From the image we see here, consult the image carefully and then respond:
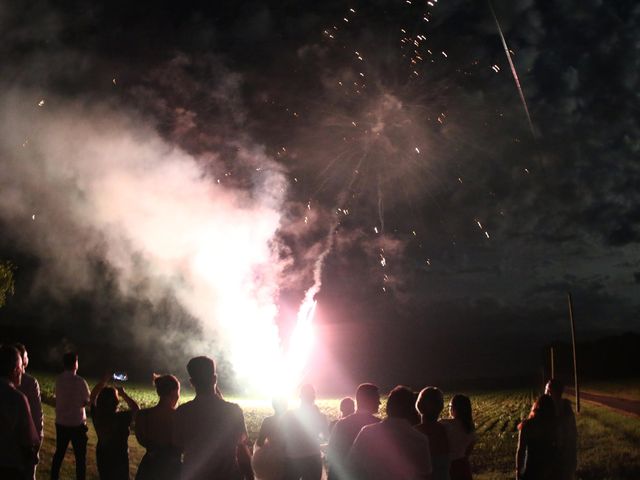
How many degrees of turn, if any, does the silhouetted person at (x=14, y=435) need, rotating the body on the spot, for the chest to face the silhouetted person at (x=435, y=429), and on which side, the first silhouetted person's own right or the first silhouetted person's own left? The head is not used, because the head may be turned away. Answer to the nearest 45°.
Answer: approximately 45° to the first silhouetted person's own right

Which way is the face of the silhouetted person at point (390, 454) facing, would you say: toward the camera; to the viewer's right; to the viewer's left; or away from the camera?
away from the camera

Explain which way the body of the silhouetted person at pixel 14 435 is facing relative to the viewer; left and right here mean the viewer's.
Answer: facing away from the viewer and to the right of the viewer

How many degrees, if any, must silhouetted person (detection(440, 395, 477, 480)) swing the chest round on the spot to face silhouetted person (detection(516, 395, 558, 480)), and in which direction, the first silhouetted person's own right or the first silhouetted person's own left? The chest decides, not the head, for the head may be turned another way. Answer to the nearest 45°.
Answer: approximately 90° to the first silhouetted person's own right

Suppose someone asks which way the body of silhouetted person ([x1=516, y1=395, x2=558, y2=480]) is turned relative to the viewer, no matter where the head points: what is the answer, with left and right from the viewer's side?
facing away from the viewer and to the left of the viewer

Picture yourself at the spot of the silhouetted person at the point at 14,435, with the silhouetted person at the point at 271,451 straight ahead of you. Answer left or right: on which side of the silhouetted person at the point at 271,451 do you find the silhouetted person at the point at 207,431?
right

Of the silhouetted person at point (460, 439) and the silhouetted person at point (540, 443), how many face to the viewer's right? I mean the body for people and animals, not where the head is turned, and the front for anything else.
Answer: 0

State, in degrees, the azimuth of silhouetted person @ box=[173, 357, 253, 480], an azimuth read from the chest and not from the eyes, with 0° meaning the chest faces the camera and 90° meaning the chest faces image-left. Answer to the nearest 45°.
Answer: approximately 180°

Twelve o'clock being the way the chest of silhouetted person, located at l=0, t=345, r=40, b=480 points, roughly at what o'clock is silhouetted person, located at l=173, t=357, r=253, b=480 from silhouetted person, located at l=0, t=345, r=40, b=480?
silhouetted person, located at l=173, t=357, r=253, b=480 is roughly at 2 o'clock from silhouetted person, located at l=0, t=345, r=40, b=480.

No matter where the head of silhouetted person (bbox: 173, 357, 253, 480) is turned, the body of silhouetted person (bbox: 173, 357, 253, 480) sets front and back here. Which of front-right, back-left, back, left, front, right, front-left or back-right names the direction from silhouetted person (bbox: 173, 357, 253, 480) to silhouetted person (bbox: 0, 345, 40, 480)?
left

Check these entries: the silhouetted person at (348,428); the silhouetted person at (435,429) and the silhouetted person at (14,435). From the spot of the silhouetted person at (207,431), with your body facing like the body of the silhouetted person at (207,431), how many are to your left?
1

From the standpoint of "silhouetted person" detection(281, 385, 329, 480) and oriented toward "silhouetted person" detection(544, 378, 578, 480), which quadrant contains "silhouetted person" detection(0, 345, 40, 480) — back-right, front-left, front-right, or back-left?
back-right

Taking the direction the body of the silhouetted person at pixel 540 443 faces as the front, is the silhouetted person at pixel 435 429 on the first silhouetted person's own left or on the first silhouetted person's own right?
on the first silhouetted person's own left

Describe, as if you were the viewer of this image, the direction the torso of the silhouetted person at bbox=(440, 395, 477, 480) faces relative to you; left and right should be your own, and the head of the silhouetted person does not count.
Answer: facing away from the viewer and to the left of the viewer
